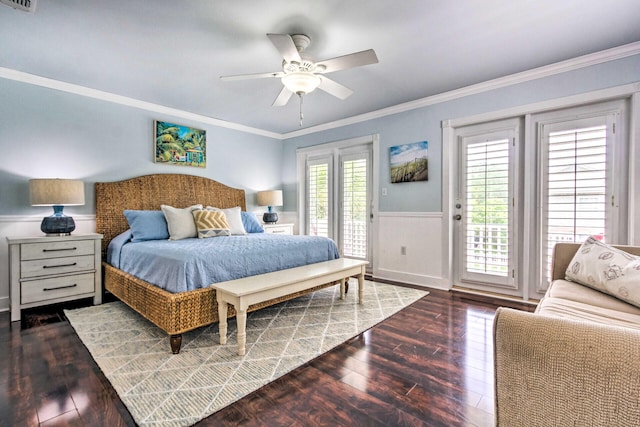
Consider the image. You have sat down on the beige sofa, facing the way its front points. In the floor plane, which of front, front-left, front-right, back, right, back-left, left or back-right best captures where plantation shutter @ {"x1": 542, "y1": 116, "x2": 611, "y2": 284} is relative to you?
right

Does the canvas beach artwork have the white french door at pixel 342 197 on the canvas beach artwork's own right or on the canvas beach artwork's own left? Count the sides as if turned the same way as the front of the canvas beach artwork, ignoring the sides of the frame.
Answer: on the canvas beach artwork's own right

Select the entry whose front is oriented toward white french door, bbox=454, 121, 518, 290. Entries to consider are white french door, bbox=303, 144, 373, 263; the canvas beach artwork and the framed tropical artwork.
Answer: the framed tropical artwork

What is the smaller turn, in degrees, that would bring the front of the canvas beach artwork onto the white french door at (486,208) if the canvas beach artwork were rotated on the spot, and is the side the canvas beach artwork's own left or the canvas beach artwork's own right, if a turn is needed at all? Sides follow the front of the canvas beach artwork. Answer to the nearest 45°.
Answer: approximately 135° to the canvas beach artwork's own left

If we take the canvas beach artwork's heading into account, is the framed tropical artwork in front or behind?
in front

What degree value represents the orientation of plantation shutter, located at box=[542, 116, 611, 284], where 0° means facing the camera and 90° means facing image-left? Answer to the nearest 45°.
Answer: approximately 45°

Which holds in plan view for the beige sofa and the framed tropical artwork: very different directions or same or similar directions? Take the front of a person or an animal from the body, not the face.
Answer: very different directions

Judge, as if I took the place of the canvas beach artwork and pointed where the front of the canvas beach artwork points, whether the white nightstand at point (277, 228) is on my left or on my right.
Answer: on my right

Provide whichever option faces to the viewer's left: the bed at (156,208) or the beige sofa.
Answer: the beige sofa

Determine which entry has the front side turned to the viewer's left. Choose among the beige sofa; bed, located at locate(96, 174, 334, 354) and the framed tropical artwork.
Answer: the beige sofa

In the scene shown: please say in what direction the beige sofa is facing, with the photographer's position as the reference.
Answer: facing to the left of the viewer

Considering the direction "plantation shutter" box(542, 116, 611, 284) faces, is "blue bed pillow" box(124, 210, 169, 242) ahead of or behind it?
ahead

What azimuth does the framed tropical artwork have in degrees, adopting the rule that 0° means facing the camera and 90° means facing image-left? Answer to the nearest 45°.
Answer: approximately 315°

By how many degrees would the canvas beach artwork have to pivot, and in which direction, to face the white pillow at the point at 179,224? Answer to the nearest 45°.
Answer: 0° — it already faces it
